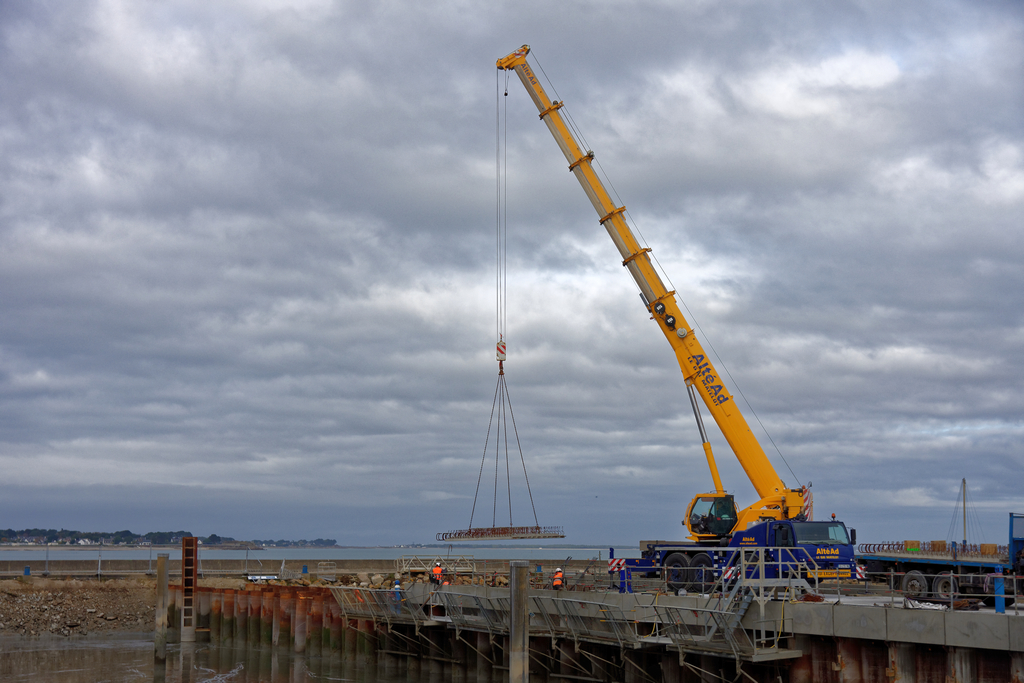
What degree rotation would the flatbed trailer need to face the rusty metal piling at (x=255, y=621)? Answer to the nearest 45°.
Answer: approximately 180°

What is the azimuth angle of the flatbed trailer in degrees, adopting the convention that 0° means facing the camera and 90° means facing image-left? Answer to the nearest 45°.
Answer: approximately 270°

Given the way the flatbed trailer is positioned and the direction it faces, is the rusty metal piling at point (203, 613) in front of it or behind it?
behind
